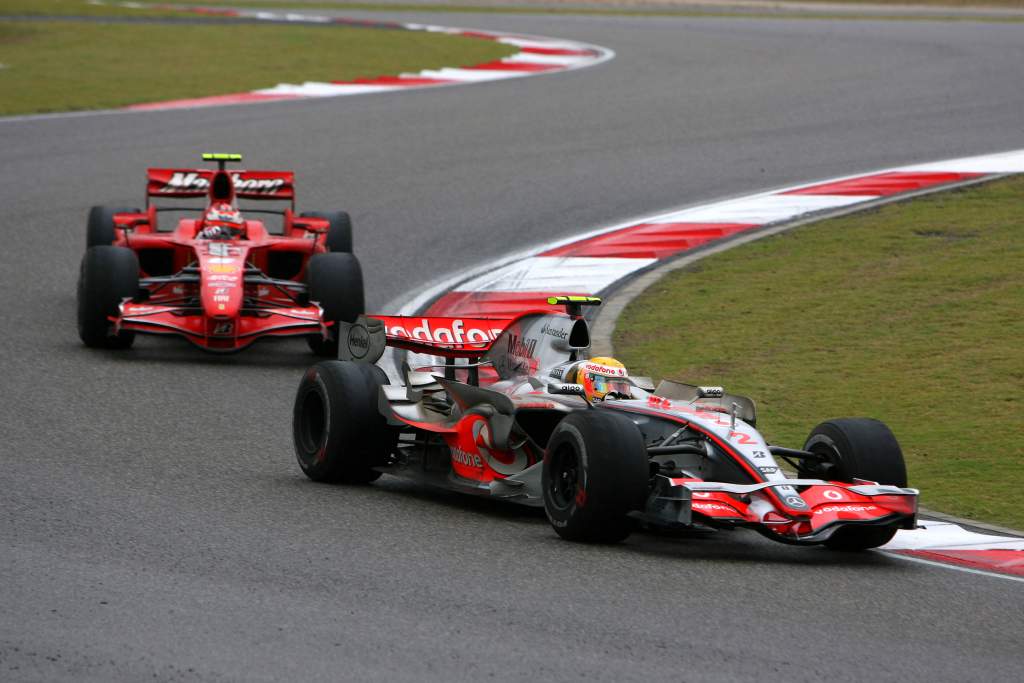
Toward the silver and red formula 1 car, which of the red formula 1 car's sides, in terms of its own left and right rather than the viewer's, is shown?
front

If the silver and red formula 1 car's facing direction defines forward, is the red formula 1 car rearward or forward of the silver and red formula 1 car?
rearward

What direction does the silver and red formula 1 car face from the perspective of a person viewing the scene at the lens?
facing the viewer and to the right of the viewer

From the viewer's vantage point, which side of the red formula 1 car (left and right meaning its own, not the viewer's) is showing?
front

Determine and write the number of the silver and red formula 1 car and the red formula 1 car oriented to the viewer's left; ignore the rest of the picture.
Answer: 0
